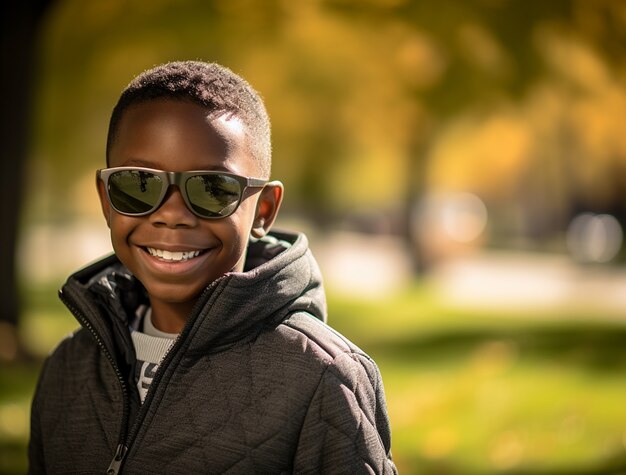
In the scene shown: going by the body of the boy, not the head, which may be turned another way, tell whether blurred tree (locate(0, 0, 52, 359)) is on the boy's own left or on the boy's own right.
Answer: on the boy's own right

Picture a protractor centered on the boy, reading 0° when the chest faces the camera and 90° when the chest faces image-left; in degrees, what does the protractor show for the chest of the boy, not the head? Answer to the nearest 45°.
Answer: approximately 45°
